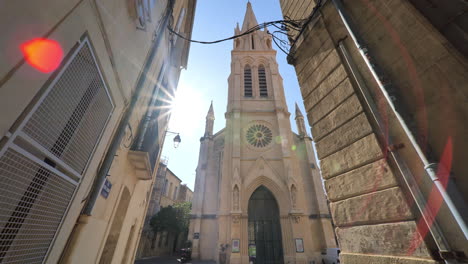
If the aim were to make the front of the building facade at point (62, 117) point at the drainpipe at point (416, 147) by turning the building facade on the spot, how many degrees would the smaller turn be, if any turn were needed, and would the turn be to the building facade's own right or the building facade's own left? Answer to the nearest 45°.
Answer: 0° — it already faces it

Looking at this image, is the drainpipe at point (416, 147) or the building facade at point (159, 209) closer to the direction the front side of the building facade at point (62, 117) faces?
the drainpipe

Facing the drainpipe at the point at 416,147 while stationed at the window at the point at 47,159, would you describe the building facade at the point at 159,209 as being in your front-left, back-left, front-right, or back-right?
back-left

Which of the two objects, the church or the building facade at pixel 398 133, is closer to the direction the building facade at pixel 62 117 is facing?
the building facade

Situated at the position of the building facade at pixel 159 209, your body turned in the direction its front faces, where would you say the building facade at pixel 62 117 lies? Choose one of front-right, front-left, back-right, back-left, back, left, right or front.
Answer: front-right

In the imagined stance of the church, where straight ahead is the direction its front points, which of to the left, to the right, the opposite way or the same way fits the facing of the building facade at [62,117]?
to the left

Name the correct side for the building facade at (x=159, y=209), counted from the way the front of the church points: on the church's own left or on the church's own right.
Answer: on the church's own right

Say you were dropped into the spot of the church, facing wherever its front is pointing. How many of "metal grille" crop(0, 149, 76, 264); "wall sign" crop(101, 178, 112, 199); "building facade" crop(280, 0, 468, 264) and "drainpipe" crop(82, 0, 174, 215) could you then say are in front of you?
4

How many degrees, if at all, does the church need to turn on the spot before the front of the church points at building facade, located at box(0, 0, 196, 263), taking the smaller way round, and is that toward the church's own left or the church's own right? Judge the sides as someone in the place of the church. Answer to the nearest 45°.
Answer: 0° — it already faces it

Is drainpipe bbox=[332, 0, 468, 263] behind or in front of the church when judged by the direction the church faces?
in front

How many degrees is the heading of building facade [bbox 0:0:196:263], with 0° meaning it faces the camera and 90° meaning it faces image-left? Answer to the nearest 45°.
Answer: approximately 315°

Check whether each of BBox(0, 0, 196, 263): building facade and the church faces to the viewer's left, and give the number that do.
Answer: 0

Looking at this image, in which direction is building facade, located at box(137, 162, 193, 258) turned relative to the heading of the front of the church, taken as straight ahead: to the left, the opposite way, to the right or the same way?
to the left

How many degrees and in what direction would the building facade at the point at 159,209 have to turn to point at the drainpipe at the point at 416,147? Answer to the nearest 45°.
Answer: approximately 45° to its right
